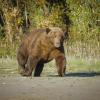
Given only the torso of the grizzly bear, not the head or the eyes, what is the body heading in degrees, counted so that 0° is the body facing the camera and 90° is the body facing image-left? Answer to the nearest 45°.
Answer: approximately 315°
